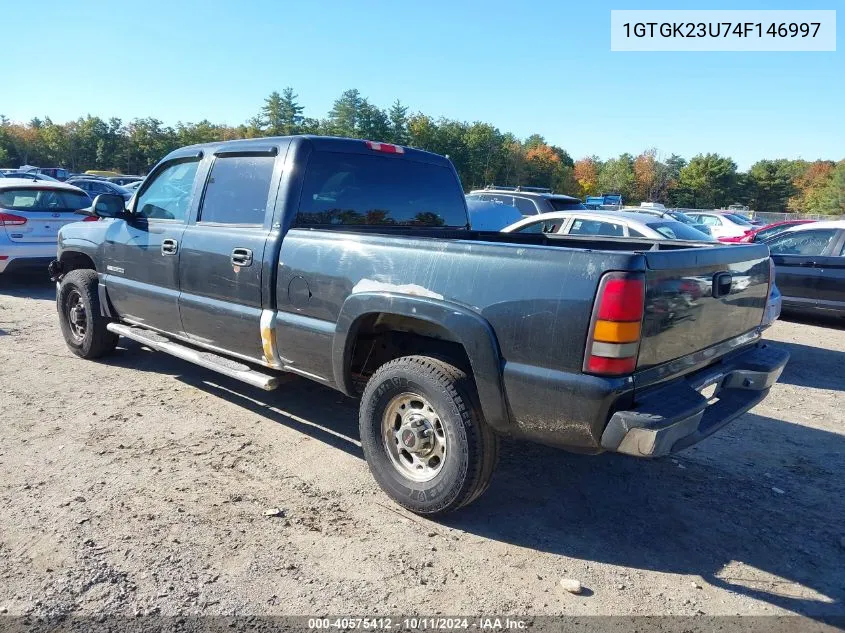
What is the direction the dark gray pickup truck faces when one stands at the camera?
facing away from the viewer and to the left of the viewer

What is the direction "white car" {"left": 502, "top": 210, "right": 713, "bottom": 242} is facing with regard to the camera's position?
facing away from the viewer and to the left of the viewer

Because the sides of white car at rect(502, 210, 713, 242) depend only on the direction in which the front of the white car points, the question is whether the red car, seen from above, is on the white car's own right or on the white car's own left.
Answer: on the white car's own right

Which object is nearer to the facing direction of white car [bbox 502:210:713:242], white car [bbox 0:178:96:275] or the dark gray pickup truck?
the white car

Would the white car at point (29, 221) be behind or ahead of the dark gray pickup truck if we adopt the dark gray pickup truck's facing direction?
ahead

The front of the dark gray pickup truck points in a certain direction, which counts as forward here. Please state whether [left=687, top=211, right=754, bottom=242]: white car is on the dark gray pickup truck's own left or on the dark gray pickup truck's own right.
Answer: on the dark gray pickup truck's own right

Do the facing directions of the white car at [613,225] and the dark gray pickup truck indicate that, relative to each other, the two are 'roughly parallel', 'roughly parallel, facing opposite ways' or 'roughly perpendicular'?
roughly parallel

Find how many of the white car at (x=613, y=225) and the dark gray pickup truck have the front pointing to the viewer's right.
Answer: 0
